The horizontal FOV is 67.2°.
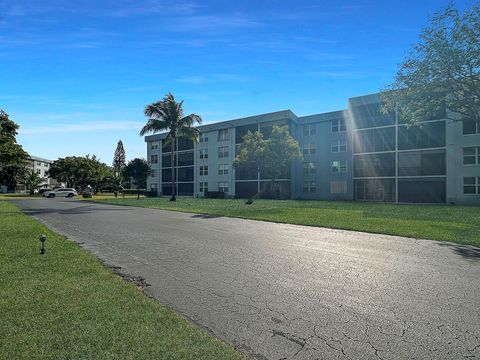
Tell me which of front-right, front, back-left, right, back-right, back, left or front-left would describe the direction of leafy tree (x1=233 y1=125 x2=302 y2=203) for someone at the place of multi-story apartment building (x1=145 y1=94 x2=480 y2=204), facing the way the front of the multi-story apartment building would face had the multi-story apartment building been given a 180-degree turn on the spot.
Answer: back

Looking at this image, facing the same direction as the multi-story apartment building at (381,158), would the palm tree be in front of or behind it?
in front

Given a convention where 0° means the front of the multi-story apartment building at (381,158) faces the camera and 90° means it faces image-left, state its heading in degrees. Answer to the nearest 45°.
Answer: approximately 45°
